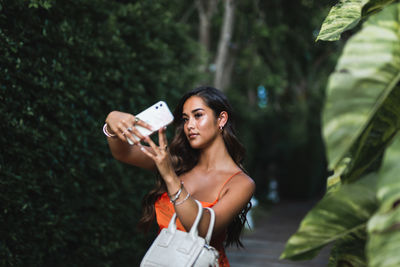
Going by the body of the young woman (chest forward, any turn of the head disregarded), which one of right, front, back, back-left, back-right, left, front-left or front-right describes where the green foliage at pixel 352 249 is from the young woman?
front-left

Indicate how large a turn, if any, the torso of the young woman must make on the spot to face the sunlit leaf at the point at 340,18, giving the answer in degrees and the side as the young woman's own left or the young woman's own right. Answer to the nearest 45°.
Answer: approximately 90° to the young woman's own left

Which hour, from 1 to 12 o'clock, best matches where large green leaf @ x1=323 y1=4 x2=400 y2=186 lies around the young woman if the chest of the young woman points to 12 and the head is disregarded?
The large green leaf is roughly at 10 o'clock from the young woman.

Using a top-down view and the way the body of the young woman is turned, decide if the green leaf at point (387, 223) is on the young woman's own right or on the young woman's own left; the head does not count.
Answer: on the young woman's own left

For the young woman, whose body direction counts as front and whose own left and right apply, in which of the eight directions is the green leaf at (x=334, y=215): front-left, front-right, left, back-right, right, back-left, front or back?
front-left

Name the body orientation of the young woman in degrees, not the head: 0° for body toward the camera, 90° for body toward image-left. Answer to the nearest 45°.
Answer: approximately 45°
